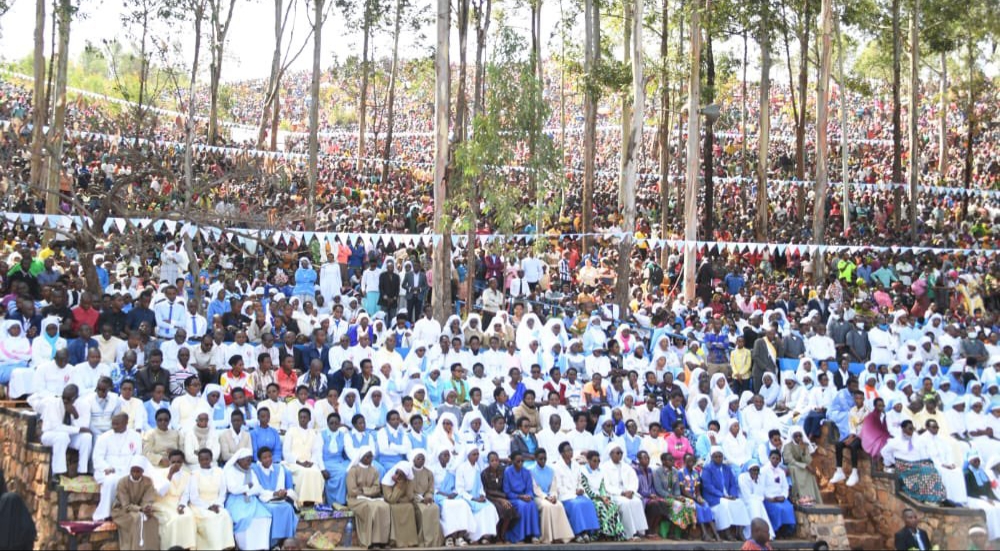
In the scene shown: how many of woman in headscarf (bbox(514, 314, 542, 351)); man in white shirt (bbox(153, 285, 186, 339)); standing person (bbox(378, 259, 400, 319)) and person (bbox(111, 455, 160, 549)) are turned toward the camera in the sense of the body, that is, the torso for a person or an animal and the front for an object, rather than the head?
4

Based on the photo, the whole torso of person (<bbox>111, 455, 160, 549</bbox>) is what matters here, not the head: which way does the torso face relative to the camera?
toward the camera

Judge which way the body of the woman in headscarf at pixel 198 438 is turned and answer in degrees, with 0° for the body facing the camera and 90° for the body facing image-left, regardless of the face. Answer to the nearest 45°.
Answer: approximately 315°

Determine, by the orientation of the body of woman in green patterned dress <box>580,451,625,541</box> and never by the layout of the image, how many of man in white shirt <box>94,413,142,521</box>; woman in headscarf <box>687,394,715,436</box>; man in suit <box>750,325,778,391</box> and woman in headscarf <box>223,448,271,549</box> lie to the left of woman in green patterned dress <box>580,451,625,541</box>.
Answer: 2

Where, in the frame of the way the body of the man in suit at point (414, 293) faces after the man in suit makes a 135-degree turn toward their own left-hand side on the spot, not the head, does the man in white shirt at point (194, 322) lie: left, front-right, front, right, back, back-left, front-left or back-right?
back

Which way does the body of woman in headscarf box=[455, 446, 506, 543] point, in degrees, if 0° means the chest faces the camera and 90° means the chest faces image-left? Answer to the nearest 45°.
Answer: approximately 315°

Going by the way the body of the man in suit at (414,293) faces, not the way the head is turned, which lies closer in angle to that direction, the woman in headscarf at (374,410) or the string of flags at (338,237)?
the woman in headscarf

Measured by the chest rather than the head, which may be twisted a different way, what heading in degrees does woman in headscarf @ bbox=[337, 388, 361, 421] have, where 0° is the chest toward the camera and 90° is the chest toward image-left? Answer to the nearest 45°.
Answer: approximately 0°

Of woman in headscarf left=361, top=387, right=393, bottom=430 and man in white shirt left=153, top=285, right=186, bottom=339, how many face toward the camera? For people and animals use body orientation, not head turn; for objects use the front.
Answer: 2

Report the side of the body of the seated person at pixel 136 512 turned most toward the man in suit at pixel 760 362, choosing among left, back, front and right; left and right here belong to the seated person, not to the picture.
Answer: left

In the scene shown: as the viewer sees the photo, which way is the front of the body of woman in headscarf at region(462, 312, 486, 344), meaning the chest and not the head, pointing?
toward the camera

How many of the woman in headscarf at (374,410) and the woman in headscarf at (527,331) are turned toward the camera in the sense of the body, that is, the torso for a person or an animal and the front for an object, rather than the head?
2

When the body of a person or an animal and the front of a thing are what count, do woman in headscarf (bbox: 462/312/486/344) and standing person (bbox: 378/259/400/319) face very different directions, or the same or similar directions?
same or similar directions

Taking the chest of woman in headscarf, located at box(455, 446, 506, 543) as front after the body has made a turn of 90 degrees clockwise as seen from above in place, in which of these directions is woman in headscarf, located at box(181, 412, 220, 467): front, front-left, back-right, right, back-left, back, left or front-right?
front-right

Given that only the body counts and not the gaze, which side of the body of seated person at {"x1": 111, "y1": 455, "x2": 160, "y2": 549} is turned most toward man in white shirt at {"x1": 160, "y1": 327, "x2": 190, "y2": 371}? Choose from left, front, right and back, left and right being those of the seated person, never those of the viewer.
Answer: back

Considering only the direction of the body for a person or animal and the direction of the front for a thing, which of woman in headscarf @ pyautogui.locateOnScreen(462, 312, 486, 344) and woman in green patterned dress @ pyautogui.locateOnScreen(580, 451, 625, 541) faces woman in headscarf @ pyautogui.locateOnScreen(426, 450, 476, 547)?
woman in headscarf @ pyautogui.locateOnScreen(462, 312, 486, 344)
